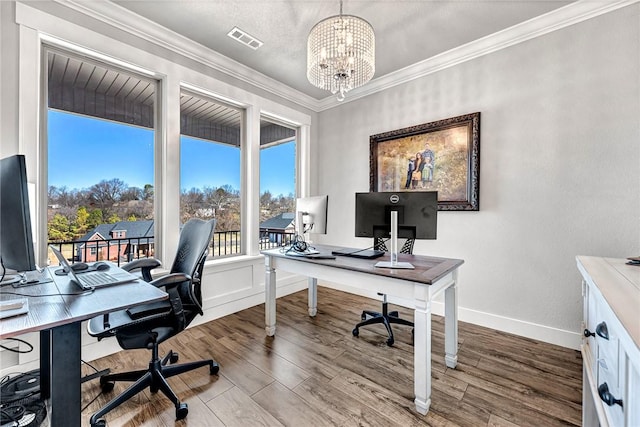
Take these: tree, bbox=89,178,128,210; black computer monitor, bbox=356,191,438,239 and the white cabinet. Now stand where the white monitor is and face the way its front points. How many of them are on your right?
2

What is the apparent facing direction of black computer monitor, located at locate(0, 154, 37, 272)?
to the viewer's right

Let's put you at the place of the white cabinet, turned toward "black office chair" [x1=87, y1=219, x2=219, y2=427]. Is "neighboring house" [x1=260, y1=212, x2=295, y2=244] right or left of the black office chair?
right

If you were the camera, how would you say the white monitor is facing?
facing away from the viewer and to the right of the viewer

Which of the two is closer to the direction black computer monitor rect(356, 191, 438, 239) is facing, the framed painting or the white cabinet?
the framed painting

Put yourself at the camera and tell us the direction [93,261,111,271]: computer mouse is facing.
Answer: facing to the left of the viewer

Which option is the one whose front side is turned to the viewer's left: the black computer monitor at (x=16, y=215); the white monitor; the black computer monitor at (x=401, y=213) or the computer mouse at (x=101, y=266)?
the computer mouse

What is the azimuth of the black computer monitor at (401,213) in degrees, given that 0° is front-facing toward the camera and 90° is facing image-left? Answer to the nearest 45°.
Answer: approximately 180°

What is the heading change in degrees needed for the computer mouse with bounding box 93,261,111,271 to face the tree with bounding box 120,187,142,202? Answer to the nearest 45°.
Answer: approximately 90° to its right

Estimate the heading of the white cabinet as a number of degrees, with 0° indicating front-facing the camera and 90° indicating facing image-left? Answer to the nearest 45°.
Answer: approximately 90°

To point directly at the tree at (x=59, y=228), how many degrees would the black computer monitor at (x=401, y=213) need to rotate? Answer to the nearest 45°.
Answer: approximately 90° to its left

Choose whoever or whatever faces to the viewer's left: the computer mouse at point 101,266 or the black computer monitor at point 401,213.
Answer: the computer mouse
